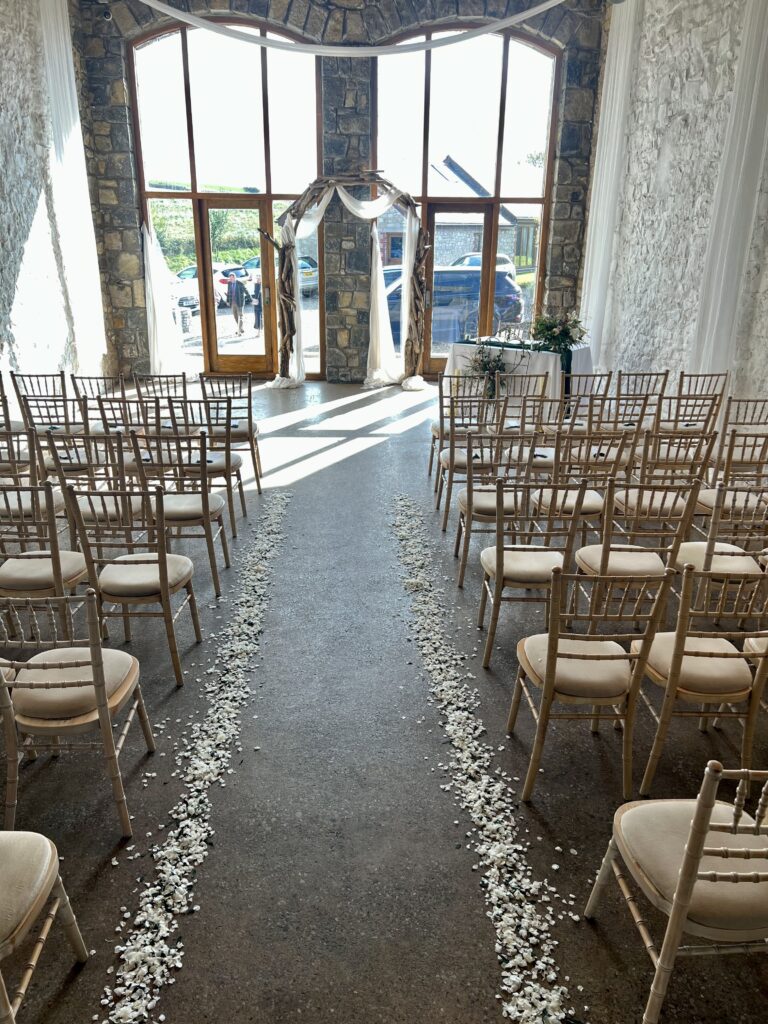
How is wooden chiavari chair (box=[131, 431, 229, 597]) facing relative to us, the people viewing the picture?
facing away from the viewer and to the right of the viewer

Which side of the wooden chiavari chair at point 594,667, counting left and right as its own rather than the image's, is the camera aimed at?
back

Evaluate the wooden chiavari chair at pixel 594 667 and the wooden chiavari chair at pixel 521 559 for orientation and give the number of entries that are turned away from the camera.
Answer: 2

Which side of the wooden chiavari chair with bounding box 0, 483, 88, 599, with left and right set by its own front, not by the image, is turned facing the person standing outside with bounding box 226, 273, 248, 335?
front

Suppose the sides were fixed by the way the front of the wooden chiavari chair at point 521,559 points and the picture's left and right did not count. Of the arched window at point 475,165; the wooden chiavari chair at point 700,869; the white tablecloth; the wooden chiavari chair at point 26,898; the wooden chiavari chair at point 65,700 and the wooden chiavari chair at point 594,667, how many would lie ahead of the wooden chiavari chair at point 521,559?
2

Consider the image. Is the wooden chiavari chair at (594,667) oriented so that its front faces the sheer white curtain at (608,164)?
yes

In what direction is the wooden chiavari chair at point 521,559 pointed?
away from the camera

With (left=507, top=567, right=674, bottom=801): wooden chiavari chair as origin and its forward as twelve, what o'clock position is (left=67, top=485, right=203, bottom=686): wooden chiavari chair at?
(left=67, top=485, right=203, bottom=686): wooden chiavari chair is roughly at 9 o'clock from (left=507, top=567, right=674, bottom=801): wooden chiavari chair.

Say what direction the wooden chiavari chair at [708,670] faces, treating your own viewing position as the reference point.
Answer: facing away from the viewer and to the left of the viewer

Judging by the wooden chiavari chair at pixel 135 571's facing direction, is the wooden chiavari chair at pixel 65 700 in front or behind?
behind

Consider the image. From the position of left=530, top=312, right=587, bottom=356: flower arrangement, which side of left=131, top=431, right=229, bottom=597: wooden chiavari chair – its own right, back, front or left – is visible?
front

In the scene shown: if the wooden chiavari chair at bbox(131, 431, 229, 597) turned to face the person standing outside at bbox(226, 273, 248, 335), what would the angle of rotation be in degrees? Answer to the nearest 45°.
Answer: approximately 45° to its left

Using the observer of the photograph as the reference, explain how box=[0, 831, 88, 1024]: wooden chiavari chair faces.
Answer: facing away from the viewer and to the right of the viewer

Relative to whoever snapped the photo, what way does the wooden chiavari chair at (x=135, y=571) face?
facing away from the viewer and to the right of the viewer

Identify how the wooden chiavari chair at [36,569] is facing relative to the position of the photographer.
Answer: facing away from the viewer and to the right of the viewer
